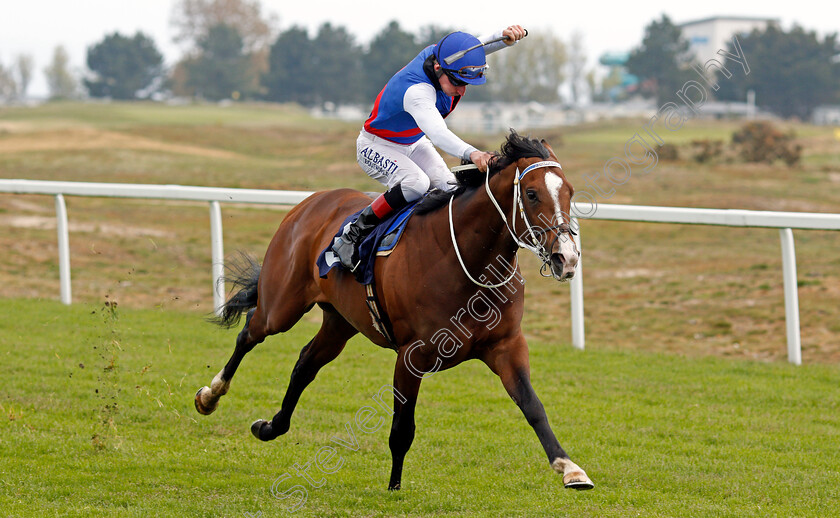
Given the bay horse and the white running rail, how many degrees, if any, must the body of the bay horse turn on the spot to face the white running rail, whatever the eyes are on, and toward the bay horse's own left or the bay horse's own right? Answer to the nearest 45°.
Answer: approximately 135° to the bay horse's own left

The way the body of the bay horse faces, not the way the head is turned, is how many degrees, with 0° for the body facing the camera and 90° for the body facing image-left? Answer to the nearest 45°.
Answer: approximately 315°
